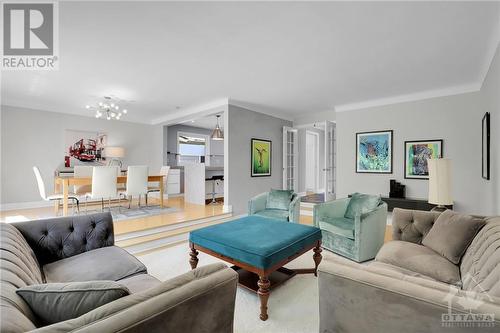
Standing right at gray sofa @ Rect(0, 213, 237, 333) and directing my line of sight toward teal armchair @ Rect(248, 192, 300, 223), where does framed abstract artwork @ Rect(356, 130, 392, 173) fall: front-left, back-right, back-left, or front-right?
front-right

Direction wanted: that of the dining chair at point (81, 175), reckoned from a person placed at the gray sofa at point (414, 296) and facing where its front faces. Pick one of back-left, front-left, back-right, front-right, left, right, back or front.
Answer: front

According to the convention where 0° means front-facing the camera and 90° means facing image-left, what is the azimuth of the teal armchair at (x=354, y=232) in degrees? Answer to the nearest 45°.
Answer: approximately 45°

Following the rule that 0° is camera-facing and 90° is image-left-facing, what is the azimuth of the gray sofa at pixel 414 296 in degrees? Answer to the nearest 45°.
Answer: approximately 90°

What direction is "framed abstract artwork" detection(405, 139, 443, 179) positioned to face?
toward the camera

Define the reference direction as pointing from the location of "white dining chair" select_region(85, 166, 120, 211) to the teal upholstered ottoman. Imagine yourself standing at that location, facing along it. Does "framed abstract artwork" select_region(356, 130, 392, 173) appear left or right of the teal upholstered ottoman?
left

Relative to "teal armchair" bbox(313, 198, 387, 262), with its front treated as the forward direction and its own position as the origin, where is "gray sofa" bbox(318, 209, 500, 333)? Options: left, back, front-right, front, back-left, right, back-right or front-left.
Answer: front-left

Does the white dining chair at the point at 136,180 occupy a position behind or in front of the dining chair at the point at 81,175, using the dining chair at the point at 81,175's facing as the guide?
in front

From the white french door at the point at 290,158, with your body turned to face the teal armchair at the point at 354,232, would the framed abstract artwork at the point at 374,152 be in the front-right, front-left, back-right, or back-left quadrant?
front-left

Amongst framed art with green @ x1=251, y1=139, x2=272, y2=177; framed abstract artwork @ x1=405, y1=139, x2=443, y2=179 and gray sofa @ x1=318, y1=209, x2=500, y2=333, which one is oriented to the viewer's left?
the gray sofa

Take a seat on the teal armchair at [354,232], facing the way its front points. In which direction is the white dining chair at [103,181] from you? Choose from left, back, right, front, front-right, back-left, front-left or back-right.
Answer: front-right

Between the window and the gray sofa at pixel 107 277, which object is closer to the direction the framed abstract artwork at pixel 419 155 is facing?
the gray sofa
